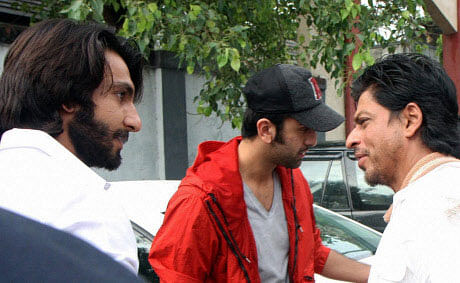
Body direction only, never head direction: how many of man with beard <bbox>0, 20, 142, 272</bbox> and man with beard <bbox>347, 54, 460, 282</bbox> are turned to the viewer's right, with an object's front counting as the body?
1

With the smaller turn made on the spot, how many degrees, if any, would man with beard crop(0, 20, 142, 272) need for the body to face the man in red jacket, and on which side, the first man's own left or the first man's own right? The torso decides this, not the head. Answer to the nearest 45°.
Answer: approximately 45° to the first man's own left

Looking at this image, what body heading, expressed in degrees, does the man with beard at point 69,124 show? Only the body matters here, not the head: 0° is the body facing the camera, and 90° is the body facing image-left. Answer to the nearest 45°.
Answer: approximately 270°

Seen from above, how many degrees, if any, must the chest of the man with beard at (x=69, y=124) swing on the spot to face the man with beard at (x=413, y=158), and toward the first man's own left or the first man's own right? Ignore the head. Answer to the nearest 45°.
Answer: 0° — they already face them

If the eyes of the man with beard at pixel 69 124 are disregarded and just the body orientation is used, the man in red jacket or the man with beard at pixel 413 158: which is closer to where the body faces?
the man with beard

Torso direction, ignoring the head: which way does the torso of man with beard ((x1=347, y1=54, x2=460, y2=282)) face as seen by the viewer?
to the viewer's left

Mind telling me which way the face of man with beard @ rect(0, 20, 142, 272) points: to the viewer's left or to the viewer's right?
to the viewer's right

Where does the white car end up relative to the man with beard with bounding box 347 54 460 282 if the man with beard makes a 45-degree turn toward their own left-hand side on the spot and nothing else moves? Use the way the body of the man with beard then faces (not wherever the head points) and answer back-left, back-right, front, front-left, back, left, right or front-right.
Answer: right

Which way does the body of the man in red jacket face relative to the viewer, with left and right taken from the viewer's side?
facing the viewer and to the right of the viewer

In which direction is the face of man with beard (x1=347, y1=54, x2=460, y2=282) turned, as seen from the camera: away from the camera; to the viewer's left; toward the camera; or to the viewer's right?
to the viewer's left

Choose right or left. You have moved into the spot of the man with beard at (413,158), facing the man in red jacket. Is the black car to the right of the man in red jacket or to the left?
right

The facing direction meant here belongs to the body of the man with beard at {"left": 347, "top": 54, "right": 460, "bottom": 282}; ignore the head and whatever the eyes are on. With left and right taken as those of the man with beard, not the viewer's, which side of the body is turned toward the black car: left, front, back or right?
right

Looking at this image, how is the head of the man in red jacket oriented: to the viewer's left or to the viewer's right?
to the viewer's right

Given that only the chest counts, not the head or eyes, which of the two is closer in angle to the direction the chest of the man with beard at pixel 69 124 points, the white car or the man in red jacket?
the man in red jacket
